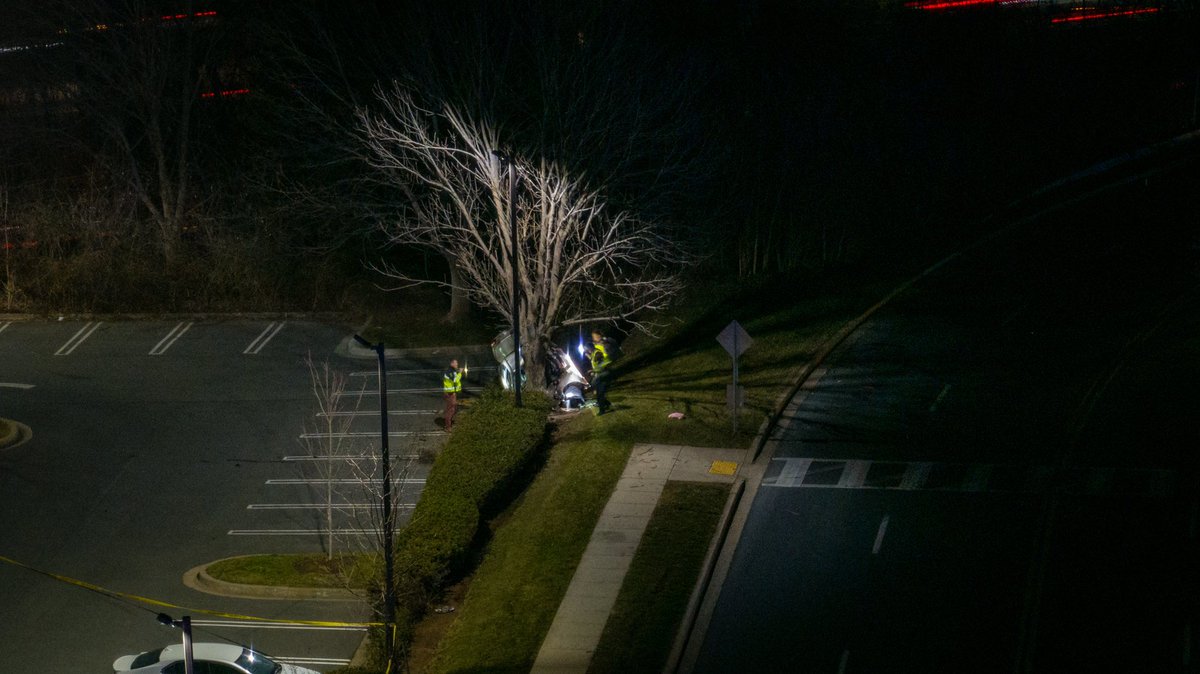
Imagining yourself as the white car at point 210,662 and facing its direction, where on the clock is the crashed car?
The crashed car is roughly at 10 o'clock from the white car.

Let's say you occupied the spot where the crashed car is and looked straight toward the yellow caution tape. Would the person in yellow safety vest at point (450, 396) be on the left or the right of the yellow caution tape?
right

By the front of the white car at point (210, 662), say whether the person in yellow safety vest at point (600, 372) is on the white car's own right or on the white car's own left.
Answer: on the white car's own left

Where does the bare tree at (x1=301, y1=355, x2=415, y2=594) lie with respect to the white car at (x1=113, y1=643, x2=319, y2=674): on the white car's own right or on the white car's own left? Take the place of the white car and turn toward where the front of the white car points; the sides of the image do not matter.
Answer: on the white car's own left

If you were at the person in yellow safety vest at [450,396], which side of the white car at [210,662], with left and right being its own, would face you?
left

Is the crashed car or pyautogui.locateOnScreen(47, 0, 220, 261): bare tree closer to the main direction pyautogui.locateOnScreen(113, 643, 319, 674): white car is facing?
the crashed car

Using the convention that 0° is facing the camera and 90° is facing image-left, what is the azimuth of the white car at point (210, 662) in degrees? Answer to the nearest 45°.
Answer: approximately 270°

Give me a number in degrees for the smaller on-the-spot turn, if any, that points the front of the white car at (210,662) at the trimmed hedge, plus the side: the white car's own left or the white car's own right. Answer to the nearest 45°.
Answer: approximately 45° to the white car's own left

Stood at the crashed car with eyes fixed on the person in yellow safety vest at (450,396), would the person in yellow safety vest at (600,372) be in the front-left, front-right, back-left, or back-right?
back-left

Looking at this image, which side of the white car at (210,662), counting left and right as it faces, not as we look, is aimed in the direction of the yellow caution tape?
left
